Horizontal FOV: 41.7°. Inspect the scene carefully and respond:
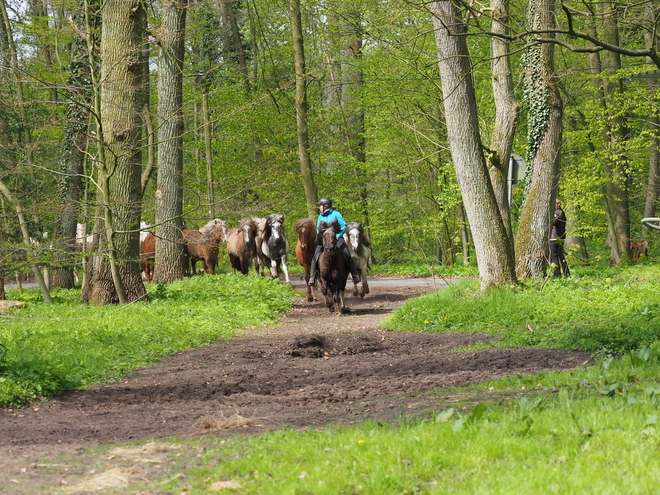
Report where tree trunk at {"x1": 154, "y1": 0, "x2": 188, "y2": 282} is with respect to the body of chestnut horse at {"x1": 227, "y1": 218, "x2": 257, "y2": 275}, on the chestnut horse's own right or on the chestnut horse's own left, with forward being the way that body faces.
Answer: on the chestnut horse's own right

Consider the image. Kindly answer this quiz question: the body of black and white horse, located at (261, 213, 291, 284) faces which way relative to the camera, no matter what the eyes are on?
toward the camera

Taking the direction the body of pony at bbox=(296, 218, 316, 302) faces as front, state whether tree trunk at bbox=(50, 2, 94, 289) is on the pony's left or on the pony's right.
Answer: on the pony's right

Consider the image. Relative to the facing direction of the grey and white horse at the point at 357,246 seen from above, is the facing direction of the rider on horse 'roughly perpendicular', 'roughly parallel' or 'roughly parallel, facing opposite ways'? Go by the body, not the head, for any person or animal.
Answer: roughly parallel

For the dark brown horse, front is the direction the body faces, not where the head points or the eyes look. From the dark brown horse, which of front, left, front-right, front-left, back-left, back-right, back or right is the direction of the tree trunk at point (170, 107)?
back-right

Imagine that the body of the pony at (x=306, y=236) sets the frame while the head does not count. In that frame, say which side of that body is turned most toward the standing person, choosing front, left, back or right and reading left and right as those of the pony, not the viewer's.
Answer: left

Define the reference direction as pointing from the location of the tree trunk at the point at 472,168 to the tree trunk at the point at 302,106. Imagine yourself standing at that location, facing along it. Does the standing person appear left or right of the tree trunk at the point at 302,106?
right

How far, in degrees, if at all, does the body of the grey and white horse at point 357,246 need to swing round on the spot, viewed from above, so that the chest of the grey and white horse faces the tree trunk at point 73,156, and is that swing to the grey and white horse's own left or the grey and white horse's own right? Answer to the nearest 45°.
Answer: approximately 90° to the grey and white horse's own right

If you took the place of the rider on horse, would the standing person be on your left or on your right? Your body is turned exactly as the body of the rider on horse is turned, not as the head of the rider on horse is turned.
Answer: on your left

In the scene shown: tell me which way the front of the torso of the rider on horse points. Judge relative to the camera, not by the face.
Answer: toward the camera

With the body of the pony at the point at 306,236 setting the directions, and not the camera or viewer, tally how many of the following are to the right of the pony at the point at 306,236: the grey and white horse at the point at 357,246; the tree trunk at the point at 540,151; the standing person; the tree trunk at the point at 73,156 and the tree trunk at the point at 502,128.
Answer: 1
